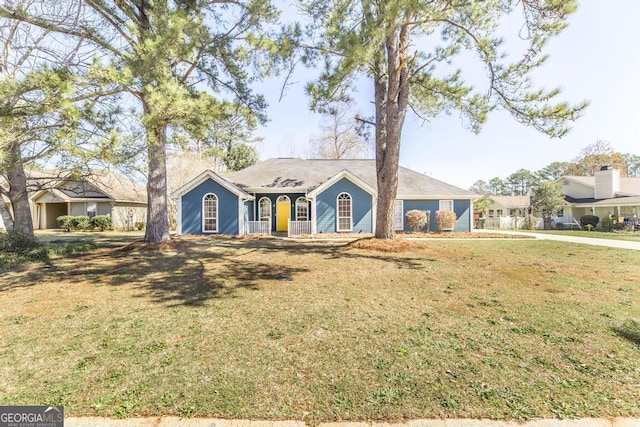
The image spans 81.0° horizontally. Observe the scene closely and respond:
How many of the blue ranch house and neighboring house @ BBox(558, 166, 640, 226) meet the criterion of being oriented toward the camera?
2

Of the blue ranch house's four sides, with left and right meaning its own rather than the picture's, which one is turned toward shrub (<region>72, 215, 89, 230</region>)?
right

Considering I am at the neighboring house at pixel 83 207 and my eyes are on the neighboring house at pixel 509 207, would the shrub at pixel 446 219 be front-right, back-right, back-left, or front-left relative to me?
front-right

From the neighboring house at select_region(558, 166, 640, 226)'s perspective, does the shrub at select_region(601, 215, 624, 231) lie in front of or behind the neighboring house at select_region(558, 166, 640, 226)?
in front

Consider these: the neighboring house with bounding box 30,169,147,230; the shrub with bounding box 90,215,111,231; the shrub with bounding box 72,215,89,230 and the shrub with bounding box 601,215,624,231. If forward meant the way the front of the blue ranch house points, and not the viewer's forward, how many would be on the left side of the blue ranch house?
1

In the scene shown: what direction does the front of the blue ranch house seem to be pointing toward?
toward the camera

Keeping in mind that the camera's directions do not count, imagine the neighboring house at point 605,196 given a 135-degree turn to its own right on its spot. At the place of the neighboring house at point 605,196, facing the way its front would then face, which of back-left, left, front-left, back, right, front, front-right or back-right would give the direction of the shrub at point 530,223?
left

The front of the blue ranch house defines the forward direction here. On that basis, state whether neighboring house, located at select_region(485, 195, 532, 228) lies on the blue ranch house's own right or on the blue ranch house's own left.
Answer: on the blue ranch house's own left

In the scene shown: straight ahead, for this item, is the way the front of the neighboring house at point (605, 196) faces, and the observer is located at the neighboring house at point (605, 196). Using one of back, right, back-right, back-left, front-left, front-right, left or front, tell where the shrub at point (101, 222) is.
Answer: front-right

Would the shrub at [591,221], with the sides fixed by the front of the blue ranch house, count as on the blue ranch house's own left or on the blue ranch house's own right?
on the blue ranch house's own left

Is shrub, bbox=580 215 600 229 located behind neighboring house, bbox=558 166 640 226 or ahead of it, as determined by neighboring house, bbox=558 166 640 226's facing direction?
ahead

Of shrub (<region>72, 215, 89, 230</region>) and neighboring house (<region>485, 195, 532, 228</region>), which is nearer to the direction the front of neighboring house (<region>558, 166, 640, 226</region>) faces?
the shrub

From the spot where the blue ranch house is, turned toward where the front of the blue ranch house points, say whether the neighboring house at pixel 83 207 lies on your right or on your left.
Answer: on your right

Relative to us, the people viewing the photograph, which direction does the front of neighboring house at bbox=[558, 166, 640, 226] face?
facing the viewer

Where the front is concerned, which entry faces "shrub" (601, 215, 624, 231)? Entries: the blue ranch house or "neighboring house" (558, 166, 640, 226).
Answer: the neighboring house
